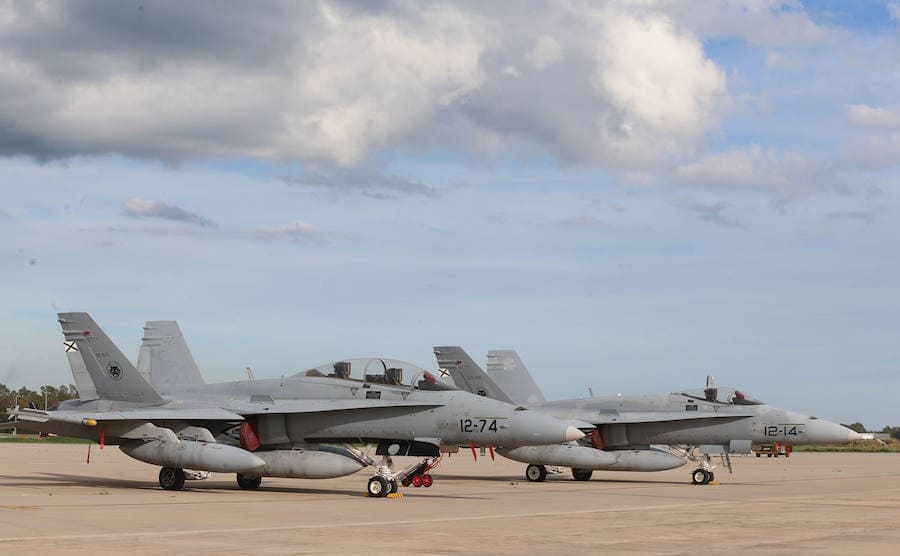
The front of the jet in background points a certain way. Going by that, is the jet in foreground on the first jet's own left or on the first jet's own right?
on the first jet's own right

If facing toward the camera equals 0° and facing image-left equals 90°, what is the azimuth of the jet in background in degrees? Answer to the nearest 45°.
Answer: approximately 315°

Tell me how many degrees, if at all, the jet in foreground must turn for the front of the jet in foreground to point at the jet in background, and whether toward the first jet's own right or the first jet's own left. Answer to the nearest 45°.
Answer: approximately 90° to the first jet's own left

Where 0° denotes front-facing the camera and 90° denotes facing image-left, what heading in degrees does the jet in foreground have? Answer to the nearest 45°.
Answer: approximately 315°
